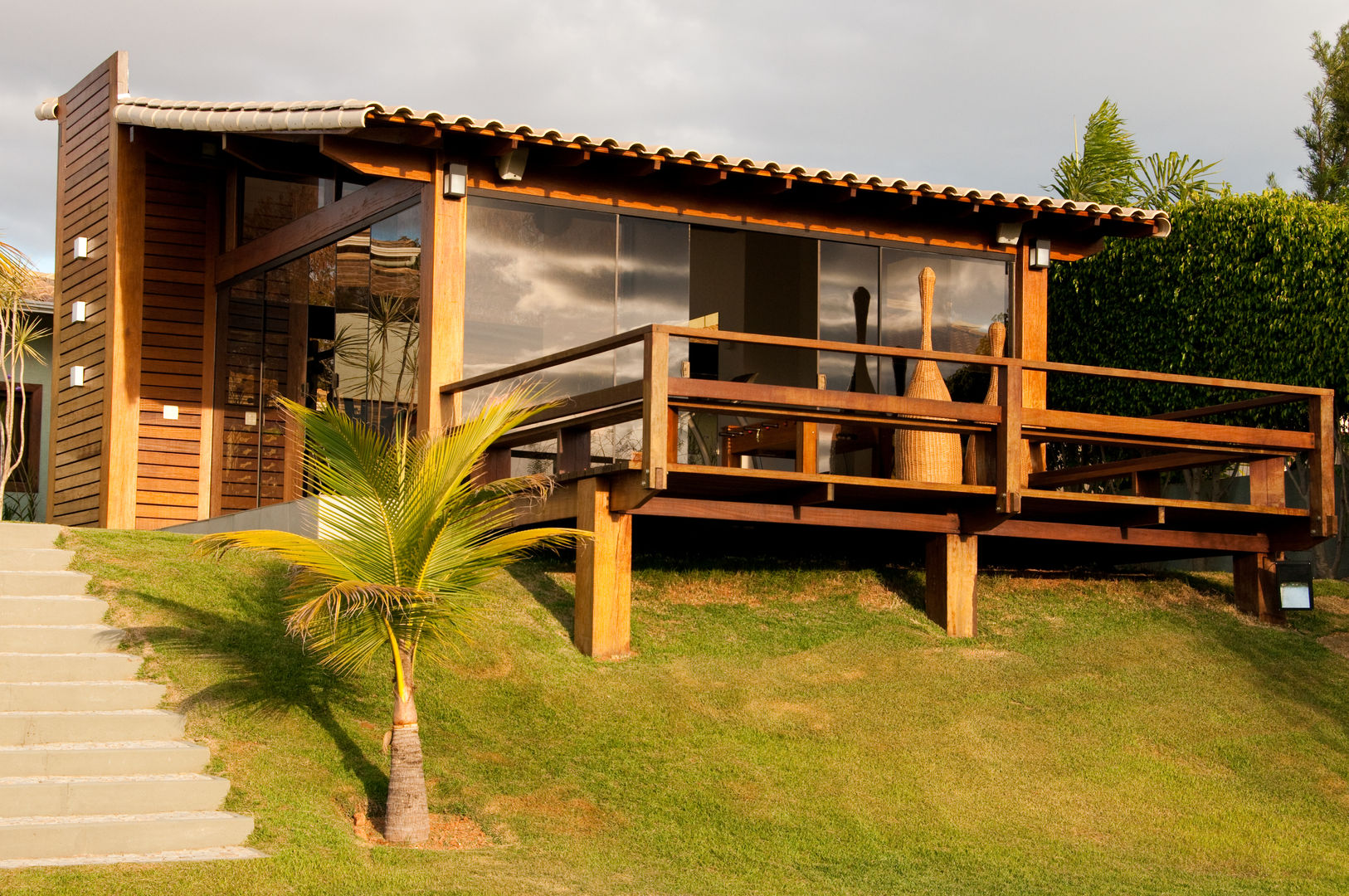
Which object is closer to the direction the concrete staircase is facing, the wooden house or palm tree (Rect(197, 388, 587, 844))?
the palm tree

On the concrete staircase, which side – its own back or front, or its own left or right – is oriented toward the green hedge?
left

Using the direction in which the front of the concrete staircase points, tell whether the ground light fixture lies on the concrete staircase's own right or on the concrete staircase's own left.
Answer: on the concrete staircase's own left

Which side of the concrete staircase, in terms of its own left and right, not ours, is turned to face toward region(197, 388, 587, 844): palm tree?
left

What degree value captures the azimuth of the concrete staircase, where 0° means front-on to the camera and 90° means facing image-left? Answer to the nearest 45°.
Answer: approximately 0°

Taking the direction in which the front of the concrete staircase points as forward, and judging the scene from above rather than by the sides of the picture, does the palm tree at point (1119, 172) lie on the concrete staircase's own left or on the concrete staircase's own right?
on the concrete staircase's own left

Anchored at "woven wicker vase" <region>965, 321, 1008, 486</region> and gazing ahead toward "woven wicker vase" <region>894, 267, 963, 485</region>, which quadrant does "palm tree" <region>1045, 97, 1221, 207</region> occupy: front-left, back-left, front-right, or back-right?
back-right

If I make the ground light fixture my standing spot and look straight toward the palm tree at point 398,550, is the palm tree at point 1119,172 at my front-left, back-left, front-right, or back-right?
back-right

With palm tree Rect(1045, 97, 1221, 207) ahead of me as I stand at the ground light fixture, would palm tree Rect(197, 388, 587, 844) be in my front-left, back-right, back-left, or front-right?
back-left
